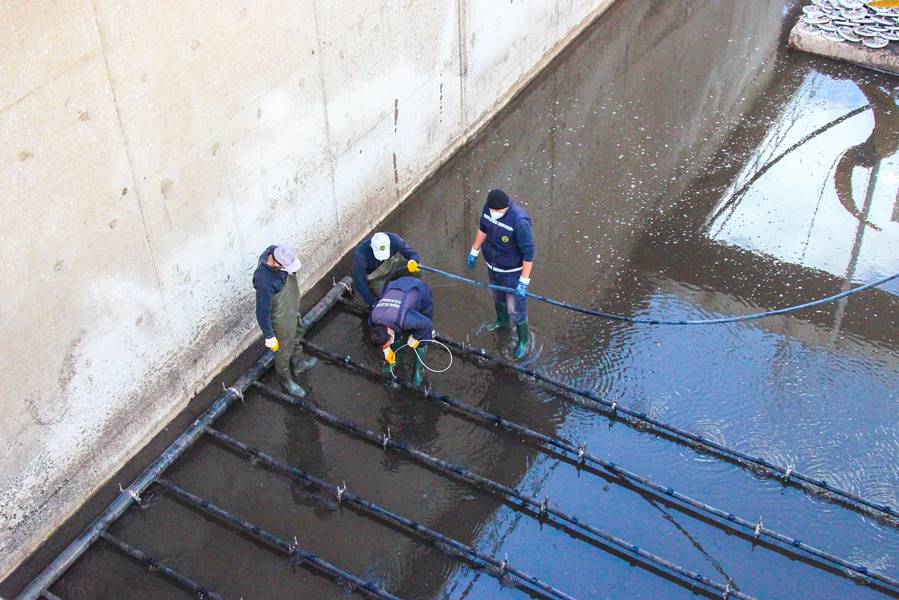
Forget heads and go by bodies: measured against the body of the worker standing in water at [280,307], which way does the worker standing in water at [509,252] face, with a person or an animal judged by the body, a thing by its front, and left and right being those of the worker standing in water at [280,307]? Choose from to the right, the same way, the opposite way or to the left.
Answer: to the right

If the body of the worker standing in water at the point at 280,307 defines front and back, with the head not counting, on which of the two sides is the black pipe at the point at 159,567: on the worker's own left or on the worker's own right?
on the worker's own right

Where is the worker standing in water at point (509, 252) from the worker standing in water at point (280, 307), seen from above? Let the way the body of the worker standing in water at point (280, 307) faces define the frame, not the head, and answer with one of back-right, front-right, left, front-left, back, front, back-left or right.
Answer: front-left

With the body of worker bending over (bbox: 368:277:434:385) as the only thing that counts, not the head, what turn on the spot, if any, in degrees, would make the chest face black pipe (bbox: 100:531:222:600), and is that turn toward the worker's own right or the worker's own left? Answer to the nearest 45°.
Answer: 0° — they already face it

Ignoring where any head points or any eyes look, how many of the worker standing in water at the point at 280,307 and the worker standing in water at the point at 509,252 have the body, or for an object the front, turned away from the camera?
0

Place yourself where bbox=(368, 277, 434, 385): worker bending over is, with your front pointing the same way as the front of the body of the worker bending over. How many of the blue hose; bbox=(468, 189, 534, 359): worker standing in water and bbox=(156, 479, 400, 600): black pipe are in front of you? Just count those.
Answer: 1

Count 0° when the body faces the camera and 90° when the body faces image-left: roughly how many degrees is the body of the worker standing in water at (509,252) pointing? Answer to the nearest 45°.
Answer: approximately 45°

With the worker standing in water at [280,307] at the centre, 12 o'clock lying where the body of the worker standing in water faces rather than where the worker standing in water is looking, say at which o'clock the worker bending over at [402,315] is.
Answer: The worker bending over is roughly at 11 o'clock from the worker standing in water.

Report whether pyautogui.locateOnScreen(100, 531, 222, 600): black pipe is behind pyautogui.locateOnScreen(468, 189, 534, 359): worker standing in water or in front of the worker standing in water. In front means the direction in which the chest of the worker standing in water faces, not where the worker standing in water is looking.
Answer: in front

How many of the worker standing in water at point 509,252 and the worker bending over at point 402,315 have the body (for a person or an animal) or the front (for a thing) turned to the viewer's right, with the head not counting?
0

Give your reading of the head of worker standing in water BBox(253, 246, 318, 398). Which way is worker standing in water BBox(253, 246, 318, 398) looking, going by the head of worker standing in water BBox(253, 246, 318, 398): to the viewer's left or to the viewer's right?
to the viewer's right

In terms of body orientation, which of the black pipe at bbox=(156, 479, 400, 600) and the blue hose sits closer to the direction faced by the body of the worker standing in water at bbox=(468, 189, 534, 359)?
the black pipe

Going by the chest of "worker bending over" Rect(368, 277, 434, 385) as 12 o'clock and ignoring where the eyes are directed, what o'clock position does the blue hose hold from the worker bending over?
The blue hose is roughly at 7 o'clock from the worker bending over.
